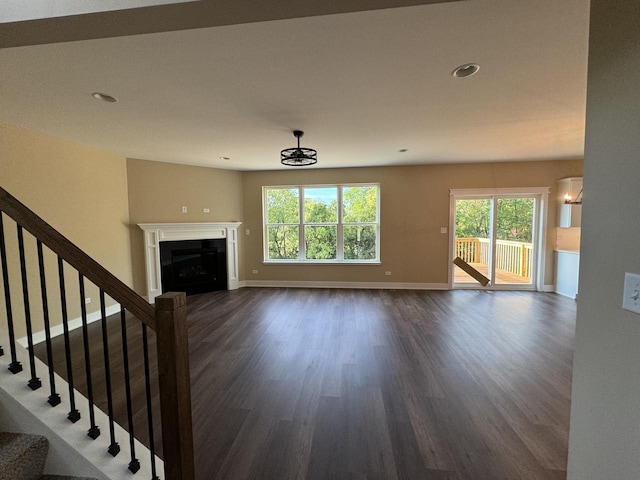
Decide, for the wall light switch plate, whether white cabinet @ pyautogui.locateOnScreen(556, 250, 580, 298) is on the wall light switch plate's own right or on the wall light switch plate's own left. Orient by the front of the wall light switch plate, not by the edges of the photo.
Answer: on the wall light switch plate's own right

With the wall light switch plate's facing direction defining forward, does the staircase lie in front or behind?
in front

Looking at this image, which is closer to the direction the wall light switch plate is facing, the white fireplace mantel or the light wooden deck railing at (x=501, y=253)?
the white fireplace mantel

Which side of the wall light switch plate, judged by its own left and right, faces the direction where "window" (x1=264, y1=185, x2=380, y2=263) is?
right

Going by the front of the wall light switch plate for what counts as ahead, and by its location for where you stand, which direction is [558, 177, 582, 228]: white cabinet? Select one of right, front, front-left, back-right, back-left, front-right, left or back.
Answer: back-right

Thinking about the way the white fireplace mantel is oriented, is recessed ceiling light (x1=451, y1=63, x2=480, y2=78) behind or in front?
in front

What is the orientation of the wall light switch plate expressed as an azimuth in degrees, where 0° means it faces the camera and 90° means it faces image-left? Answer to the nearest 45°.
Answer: approximately 45°

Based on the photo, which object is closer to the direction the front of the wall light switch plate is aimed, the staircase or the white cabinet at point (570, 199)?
the staircase

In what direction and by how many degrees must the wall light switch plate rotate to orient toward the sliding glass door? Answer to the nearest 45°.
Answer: approximately 135° to its right

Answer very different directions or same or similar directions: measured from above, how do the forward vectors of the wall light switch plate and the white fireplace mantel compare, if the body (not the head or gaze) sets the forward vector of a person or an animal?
very different directions

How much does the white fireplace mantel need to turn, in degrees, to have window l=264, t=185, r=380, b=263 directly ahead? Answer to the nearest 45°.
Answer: approximately 45° to its left
